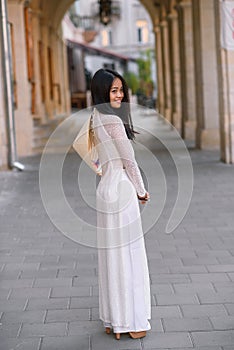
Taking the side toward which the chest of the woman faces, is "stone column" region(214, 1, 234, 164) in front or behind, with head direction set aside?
in front

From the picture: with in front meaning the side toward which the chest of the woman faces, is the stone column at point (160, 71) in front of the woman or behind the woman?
in front

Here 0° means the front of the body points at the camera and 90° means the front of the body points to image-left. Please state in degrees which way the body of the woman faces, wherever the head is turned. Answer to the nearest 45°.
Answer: approximately 225°

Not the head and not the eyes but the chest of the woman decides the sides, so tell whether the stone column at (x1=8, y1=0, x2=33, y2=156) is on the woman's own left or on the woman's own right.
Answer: on the woman's own left

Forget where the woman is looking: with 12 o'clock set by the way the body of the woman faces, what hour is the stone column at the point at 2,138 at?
The stone column is roughly at 10 o'clock from the woman.
